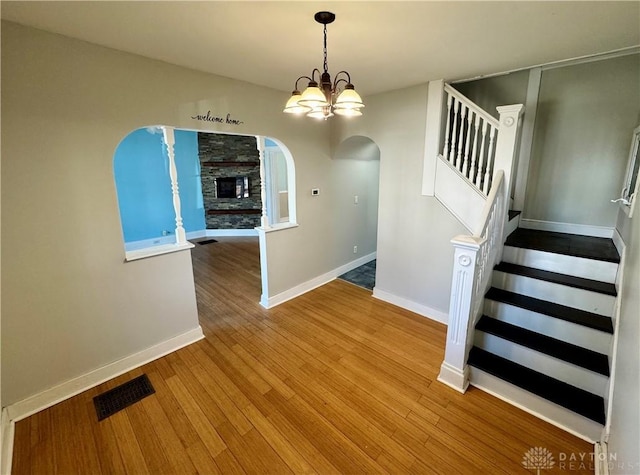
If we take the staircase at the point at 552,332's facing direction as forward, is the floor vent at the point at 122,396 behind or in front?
in front

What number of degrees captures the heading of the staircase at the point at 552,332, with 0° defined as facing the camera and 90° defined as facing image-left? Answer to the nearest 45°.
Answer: approximately 45°
